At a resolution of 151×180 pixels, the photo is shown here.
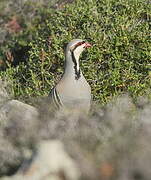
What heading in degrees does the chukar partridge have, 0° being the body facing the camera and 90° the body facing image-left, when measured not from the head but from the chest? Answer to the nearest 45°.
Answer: approximately 315°

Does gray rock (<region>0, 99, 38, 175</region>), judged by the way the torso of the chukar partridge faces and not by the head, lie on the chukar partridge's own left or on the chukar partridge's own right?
on the chukar partridge's own right

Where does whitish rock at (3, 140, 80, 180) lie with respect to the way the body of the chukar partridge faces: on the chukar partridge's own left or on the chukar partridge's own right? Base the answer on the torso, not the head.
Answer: on the chukar partridge's own right
